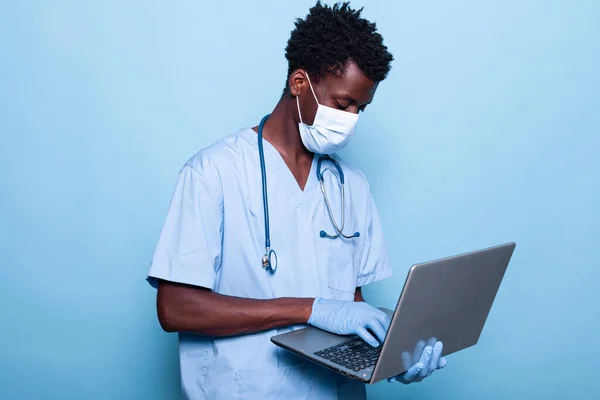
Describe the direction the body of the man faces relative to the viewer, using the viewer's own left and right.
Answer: facing the viewer and to the right of the viewer
